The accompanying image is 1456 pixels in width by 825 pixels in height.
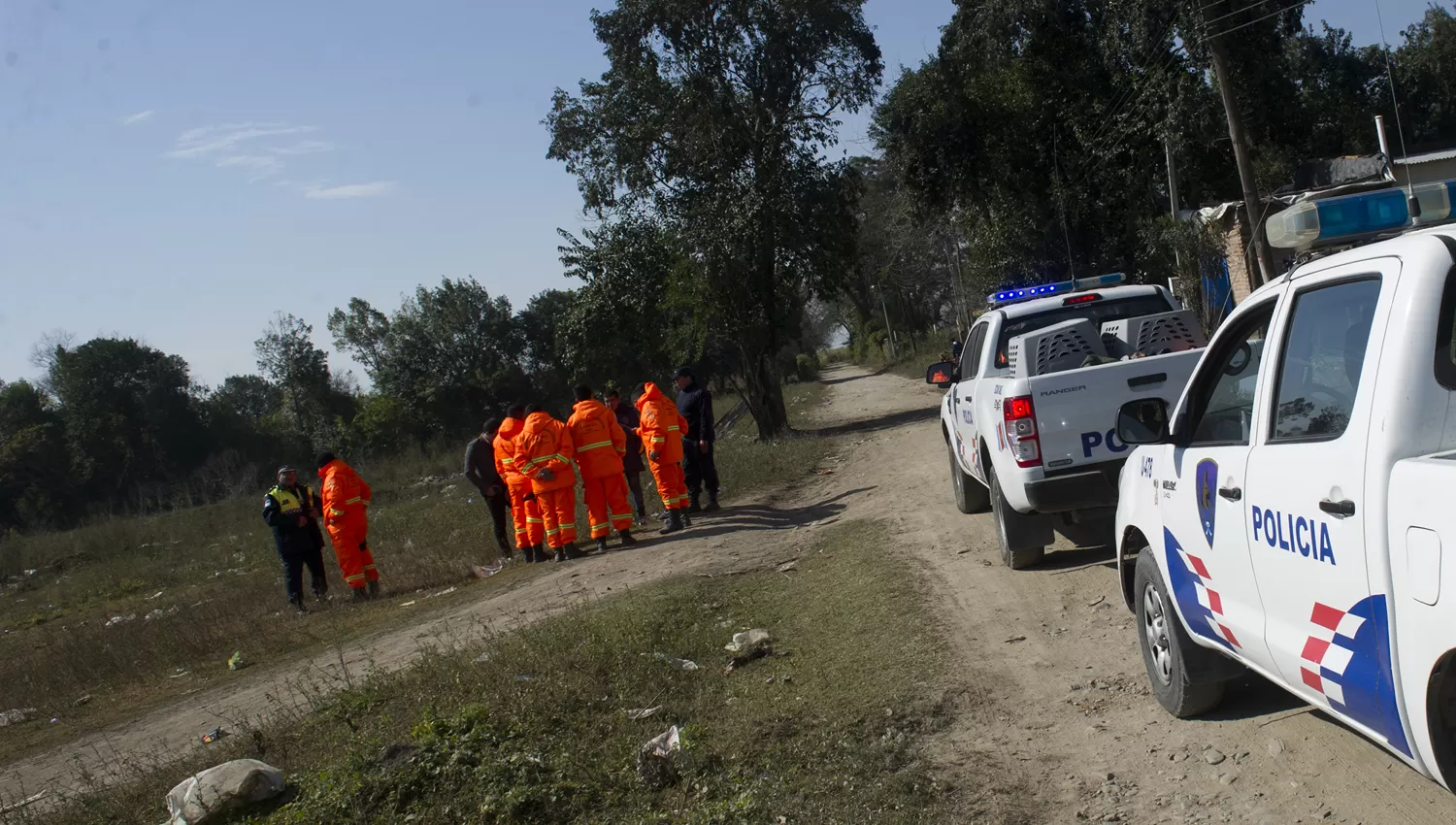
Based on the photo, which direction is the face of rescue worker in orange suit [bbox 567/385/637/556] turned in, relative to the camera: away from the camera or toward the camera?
away from the camera

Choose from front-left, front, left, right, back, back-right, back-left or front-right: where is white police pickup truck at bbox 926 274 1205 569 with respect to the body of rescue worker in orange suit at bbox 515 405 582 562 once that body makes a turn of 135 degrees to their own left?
left

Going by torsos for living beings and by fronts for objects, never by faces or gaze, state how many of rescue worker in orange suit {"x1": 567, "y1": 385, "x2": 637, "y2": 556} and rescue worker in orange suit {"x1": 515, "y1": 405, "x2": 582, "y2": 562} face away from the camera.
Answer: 2

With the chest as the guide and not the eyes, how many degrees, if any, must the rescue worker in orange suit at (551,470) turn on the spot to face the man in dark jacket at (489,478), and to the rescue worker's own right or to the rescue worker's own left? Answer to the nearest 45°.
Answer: approximately 45° to the rescue worker's own left

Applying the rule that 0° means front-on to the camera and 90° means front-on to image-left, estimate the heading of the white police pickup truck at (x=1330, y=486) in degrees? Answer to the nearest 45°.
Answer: approximately 135°

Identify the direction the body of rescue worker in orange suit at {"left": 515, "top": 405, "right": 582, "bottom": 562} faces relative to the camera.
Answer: away from the camera

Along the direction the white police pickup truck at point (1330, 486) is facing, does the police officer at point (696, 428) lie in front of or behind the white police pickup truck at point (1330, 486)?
in front

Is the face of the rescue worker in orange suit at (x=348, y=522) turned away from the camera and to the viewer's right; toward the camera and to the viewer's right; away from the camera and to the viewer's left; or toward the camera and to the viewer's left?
away from the camera and to the viewer's left

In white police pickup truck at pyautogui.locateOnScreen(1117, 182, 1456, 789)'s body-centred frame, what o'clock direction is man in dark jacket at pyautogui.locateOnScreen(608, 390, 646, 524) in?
The man in dark jacket is roughly at 12 o'clock from the white police pickup truck.

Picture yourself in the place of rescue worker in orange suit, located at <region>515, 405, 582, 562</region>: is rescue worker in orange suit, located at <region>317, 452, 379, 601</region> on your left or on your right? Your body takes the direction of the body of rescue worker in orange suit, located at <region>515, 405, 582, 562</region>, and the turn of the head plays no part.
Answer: on your left

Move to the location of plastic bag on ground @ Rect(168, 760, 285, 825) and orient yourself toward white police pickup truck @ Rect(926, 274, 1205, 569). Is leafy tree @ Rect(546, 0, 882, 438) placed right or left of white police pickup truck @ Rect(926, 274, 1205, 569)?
left
